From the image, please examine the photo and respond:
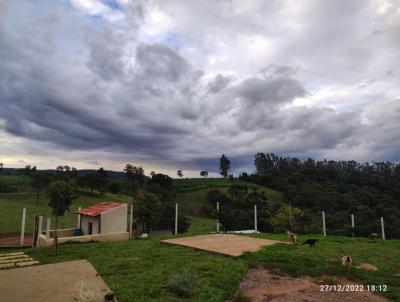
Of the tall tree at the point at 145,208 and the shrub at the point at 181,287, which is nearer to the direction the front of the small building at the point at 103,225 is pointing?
the shrub

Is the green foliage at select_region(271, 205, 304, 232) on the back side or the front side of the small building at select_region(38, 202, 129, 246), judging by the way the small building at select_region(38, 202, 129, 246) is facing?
on the back side

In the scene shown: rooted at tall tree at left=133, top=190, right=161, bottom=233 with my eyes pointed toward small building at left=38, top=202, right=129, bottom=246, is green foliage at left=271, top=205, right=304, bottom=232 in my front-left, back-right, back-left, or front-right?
back-left

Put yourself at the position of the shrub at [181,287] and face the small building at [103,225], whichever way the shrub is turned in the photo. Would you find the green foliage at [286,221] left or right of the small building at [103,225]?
right

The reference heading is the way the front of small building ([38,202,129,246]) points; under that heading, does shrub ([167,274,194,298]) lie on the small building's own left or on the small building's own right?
on the small building's own left

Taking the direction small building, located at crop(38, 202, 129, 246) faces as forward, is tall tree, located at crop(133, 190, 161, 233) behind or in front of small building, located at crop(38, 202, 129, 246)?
behind

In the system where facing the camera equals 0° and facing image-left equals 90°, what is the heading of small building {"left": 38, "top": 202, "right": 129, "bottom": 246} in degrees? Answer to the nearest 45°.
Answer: approximately 45°

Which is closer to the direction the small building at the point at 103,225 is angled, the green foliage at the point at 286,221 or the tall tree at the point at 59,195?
the tall tree

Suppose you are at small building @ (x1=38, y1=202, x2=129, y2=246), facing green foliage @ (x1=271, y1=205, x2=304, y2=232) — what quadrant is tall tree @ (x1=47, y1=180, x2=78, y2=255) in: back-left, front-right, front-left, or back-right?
back-right
